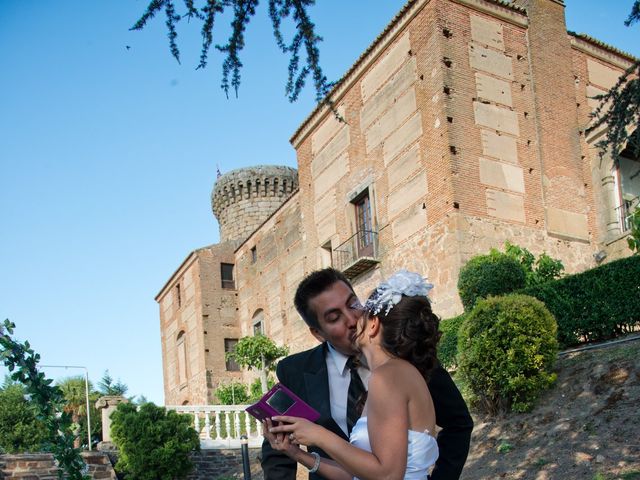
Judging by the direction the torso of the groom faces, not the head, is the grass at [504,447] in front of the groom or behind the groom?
behind

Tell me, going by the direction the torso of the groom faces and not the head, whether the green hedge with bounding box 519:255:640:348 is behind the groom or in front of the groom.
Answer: behind

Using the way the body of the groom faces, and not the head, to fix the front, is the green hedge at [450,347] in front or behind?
behind

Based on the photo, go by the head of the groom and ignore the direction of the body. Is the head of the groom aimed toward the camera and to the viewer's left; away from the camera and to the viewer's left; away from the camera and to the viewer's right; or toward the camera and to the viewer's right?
toward the camera and to the viewer's right

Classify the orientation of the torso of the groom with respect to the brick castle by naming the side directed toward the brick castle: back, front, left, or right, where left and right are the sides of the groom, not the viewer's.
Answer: back

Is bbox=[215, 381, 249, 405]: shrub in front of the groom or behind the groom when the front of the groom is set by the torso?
behind

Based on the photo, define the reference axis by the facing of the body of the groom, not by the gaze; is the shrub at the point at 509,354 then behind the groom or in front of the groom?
behind

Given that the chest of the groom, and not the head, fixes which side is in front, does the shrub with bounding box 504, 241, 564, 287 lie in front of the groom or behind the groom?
behind

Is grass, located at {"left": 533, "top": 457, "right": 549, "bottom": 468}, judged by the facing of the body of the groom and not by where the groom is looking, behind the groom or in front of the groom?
behind

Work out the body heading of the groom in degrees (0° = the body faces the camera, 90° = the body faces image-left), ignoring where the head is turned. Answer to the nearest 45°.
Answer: approximately 0°

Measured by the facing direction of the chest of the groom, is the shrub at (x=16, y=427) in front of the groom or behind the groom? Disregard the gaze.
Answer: behind

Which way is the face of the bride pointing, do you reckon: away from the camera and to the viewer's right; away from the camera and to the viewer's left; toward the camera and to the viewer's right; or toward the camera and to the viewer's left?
away from the camera and to the viewer's left
